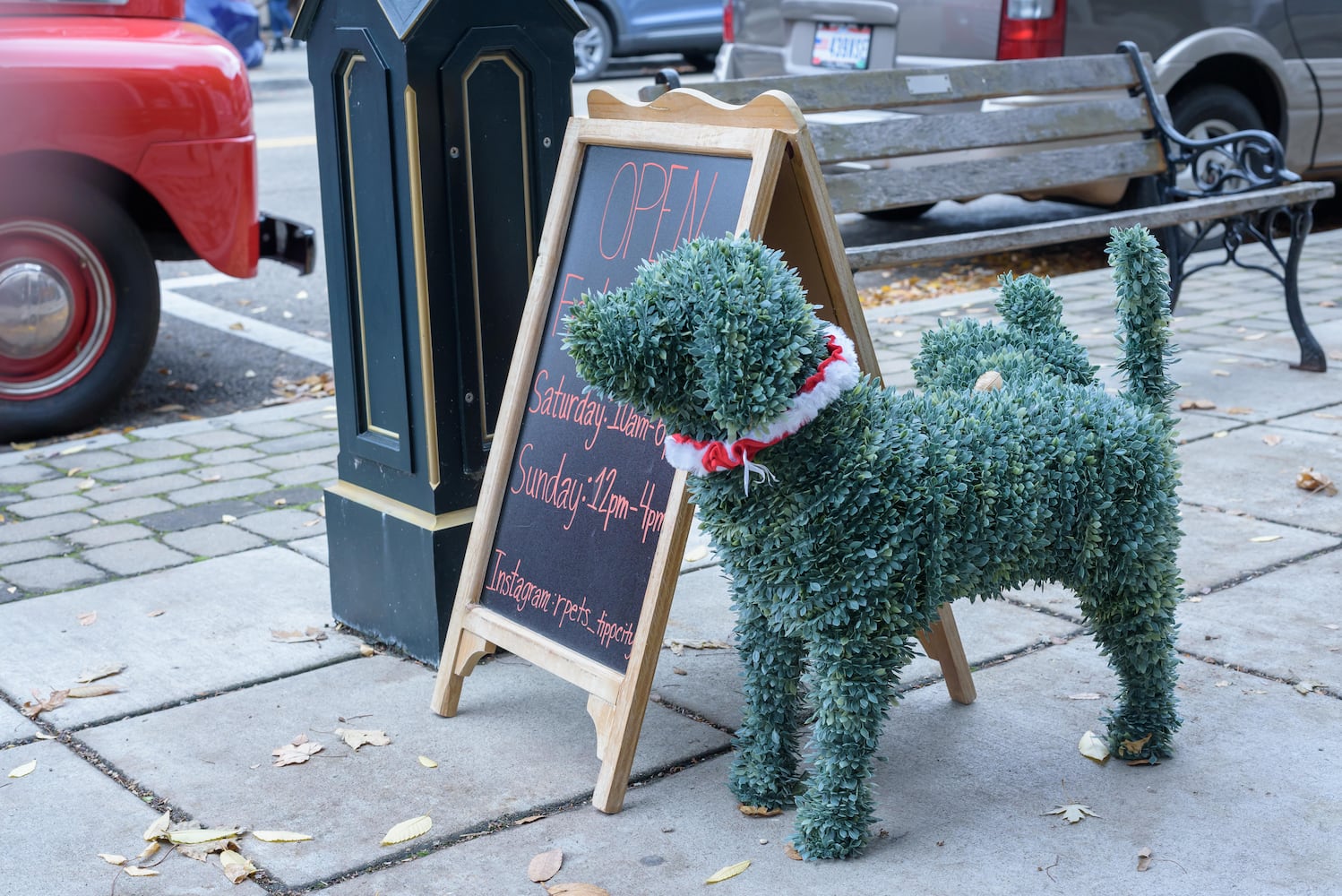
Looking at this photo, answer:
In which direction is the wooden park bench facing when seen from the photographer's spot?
facing the viewer and to the right of the viewer

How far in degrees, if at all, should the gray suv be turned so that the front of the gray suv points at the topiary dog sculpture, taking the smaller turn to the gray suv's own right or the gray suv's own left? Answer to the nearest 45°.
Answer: approximately 135° to the gray suv's own right

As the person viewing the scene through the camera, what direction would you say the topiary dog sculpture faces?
facing the viewer and to the left of the viewer

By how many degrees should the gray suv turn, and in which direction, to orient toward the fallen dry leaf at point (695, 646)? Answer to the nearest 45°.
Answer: approximately 135° to its right

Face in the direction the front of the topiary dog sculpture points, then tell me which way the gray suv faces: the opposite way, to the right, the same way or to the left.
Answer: the opposite way

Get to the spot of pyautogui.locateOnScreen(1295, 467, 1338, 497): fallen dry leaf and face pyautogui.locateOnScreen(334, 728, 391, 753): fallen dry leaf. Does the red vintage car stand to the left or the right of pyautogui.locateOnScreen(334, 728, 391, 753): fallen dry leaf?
right

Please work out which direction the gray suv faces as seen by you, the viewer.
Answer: facing away from the viewer and to the right of the viewer

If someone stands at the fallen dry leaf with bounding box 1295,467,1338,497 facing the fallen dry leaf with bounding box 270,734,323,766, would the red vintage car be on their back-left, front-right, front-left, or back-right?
front-right

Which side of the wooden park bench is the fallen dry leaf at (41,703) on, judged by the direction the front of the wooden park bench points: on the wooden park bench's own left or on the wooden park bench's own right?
on the wooden park bench's own right

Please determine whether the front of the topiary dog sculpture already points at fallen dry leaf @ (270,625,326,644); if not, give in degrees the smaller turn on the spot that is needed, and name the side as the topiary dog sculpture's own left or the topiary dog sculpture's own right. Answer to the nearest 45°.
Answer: approximately 90° to the topiary dog sculpture's own right
